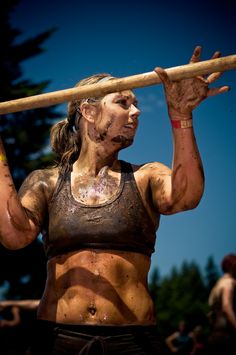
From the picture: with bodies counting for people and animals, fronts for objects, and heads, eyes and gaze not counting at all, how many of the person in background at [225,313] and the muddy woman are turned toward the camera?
1

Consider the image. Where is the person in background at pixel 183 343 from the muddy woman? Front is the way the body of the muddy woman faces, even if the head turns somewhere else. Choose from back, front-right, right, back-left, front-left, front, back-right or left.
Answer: back

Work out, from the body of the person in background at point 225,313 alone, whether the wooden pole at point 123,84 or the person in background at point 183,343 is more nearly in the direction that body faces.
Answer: the person in background

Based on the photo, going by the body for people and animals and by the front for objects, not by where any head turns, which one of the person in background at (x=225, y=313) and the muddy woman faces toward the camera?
the muddy woman

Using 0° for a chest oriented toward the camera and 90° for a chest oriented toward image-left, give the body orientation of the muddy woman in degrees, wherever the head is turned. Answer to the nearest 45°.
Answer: approximately 0°

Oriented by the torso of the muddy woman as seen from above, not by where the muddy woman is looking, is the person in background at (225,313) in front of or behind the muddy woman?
behind
